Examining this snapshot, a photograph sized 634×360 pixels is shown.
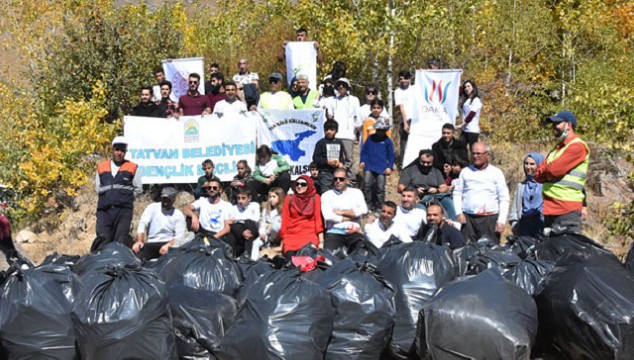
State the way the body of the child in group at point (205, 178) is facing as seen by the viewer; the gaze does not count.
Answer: toward the camera

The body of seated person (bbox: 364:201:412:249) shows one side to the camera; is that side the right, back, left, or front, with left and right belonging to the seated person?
front

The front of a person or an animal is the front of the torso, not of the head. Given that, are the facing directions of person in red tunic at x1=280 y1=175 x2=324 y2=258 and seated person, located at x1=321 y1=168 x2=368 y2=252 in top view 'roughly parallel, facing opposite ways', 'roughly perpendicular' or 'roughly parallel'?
roughly parallel

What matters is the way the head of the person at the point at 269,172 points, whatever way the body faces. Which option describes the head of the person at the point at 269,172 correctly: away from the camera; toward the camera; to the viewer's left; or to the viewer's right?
toward the camera

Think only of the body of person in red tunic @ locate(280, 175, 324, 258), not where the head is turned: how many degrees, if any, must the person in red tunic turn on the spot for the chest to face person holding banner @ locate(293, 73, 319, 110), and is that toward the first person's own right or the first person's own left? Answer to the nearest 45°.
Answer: approximately 180°

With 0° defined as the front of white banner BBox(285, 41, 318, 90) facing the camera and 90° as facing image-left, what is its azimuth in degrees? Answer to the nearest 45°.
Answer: approximately 0°

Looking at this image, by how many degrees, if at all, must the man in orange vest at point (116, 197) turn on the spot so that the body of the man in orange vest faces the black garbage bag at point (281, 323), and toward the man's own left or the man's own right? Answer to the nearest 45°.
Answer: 0° — they already face it

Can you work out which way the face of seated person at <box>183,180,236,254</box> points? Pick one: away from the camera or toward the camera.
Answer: toward the camera

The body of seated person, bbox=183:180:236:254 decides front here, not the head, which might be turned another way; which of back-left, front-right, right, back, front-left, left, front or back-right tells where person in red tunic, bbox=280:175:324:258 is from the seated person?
front-left

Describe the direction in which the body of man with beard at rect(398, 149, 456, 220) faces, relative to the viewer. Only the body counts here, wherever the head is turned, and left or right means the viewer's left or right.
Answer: facing the viewer

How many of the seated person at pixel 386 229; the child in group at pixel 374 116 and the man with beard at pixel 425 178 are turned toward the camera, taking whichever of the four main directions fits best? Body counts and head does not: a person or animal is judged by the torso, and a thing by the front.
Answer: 3

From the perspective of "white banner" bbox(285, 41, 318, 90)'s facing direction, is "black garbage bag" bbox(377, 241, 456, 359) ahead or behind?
ahead

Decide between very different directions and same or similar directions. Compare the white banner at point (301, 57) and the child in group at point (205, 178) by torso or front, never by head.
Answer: same or similar directions

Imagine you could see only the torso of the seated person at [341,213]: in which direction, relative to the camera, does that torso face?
toward the camera

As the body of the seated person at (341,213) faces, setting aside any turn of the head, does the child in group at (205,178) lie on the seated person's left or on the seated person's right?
on the seated person's right

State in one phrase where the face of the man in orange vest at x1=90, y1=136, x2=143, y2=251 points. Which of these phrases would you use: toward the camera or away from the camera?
toward the camera

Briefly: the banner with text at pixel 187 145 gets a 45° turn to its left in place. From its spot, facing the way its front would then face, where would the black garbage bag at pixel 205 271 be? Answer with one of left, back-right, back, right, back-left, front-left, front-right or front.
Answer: front-right
